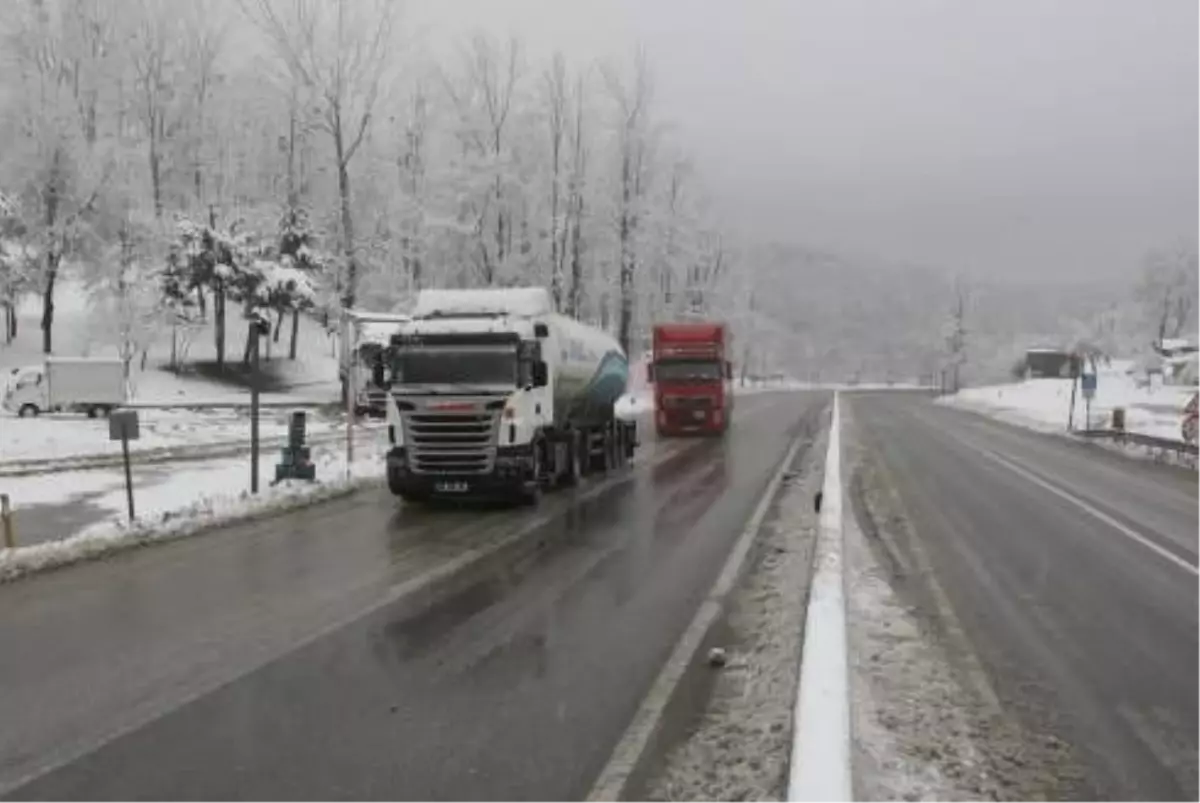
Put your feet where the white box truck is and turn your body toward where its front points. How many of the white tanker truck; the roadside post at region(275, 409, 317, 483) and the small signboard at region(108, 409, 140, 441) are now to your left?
3

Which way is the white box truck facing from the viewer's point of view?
to the viewer's left

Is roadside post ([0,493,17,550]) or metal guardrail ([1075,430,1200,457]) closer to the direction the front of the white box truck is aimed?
the roadside post

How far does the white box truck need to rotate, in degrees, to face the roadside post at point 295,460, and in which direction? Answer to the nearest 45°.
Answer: approximately 90° to its left

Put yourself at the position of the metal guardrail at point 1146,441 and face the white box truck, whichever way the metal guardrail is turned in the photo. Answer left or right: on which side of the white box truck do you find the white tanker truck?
left

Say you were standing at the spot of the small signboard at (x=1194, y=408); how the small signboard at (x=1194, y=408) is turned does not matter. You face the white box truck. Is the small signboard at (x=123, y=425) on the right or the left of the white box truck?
left

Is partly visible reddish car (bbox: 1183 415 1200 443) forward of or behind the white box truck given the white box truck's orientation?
behind

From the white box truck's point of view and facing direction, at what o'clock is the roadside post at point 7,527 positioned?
The roadside post is roughly at 9 o'clock from the white box truck.

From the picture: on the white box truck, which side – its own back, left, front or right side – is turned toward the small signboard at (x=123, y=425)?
left

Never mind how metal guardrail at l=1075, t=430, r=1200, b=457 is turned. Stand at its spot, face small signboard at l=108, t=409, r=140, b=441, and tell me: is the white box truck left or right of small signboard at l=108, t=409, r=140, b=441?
right

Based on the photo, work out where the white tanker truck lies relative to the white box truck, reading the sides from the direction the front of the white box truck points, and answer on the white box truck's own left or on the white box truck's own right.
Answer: on the white box truck's own left

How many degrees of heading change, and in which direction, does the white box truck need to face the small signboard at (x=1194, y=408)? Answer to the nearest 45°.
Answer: approximately 135° to its left
